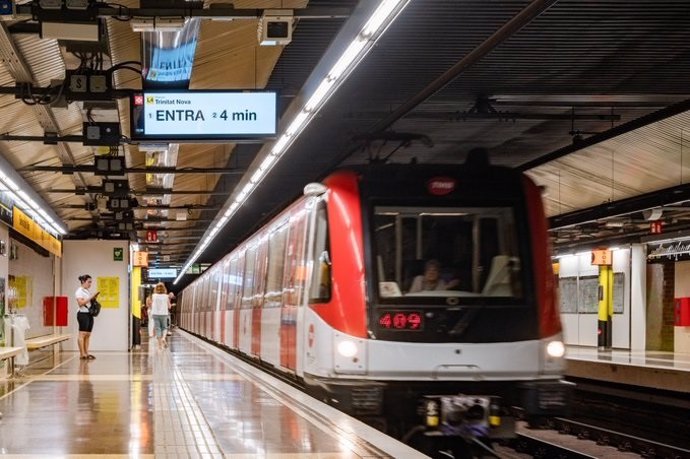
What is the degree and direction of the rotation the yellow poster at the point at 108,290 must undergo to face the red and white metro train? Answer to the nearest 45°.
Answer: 0° — it already faces it

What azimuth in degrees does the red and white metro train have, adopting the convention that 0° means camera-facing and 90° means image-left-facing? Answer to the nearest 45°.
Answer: approximately 315°

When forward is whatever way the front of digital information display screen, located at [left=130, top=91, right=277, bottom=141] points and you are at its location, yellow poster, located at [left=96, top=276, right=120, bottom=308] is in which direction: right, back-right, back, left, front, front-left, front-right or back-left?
back

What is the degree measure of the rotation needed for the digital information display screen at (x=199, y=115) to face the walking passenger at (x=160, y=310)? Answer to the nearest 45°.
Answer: approximately 180°

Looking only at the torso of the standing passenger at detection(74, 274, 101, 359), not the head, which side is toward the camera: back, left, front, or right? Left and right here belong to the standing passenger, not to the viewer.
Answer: right

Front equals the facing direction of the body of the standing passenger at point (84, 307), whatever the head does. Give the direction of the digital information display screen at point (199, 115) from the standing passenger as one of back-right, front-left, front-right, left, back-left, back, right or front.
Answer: right

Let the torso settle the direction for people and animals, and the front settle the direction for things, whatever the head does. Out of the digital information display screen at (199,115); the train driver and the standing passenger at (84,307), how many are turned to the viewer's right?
1

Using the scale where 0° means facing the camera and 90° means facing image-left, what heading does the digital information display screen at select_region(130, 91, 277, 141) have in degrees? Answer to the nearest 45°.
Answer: approximately 0°

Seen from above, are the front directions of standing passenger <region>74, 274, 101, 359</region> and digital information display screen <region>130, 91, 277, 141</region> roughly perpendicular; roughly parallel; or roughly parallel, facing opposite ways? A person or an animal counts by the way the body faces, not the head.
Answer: roughly perpendicular
